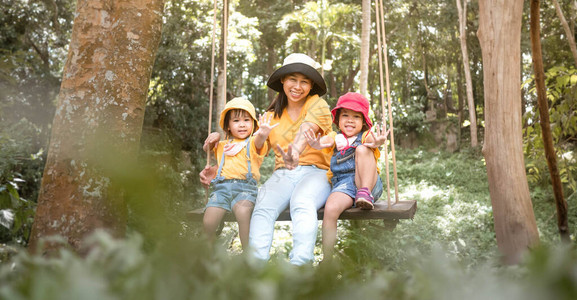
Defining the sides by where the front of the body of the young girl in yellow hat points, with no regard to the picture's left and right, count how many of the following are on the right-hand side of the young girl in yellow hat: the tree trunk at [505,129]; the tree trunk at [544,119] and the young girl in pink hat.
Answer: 0

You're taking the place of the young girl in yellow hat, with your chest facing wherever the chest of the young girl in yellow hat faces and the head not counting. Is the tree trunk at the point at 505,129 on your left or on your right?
on your left

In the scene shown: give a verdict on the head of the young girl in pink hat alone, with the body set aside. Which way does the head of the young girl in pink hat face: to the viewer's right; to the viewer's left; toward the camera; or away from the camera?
toward the camera

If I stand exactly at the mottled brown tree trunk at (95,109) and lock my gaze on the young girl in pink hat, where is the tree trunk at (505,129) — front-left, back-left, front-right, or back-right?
front-right

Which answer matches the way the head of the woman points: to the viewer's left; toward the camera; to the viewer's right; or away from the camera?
toward the camera

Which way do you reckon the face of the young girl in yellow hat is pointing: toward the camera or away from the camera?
toward the camera

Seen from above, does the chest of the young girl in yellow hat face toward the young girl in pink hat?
no

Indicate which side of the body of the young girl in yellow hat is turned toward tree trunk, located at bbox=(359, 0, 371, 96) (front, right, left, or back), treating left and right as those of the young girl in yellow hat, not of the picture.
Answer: back

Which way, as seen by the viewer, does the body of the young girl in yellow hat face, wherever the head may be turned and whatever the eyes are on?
toward the camera

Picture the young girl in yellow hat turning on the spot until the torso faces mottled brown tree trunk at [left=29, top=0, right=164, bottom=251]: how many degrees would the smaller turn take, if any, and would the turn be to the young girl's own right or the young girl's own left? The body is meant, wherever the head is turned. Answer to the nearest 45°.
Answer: approximately 45° to the young girl's own right

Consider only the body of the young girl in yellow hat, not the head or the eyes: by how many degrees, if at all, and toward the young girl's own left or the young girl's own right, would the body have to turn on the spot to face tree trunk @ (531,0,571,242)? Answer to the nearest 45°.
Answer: approximately 45° to the young girl's own left
